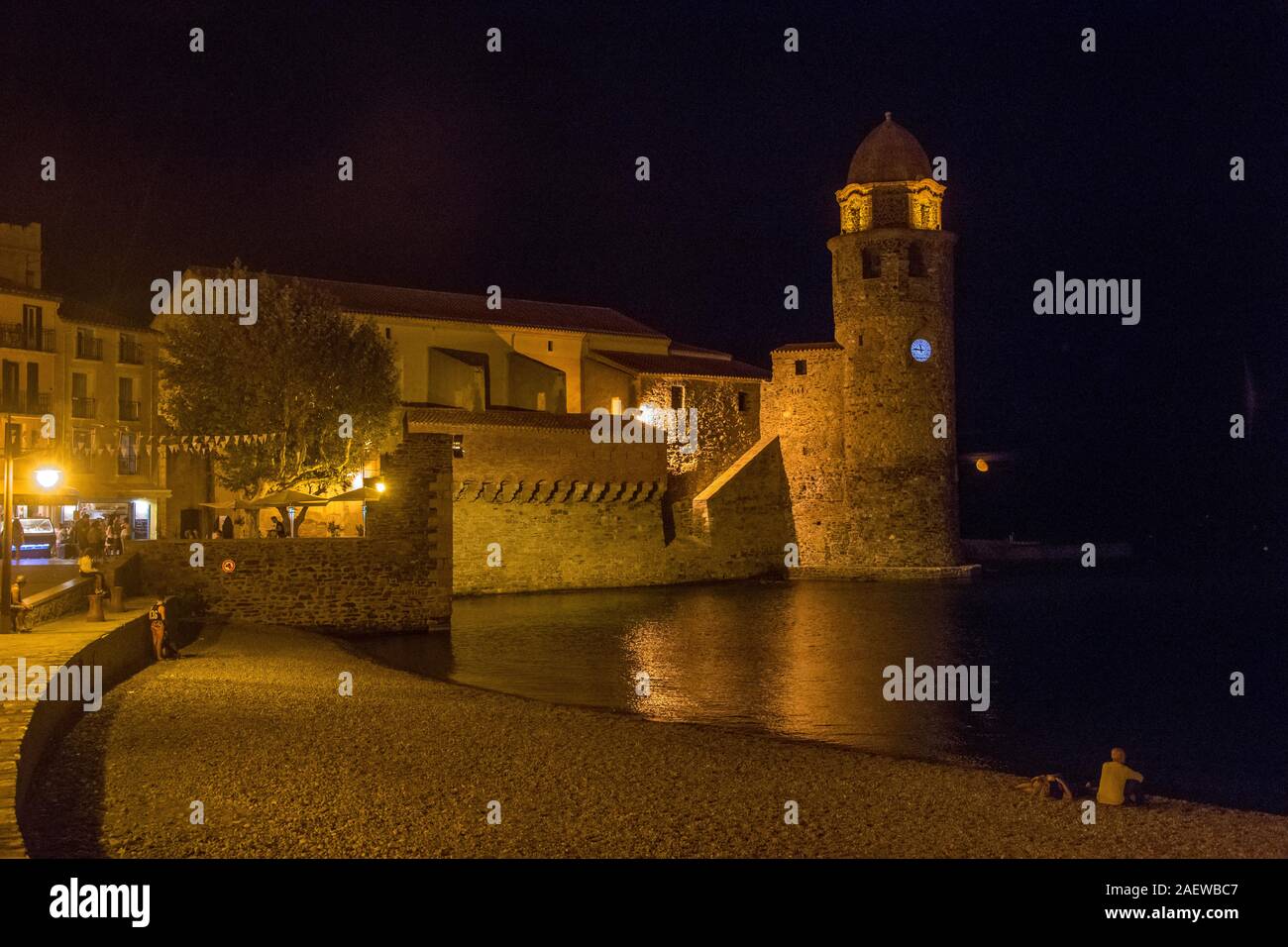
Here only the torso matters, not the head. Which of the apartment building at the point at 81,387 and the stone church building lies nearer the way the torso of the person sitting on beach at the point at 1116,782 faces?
the stone church building

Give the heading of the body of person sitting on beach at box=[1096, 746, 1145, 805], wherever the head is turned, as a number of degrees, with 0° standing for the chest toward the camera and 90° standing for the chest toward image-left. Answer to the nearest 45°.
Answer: approximately 225°

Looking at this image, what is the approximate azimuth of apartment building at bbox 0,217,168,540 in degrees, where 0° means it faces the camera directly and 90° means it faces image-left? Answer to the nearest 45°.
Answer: approximately 315°

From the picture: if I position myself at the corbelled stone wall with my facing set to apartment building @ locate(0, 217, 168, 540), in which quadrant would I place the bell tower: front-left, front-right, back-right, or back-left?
back-right

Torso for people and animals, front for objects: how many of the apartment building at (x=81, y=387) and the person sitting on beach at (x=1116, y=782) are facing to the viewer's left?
0

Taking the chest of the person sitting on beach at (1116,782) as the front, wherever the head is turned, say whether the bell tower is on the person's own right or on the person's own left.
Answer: on the person's own left

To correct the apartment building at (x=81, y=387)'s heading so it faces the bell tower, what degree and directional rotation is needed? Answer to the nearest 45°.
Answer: approximately 45° to its left
